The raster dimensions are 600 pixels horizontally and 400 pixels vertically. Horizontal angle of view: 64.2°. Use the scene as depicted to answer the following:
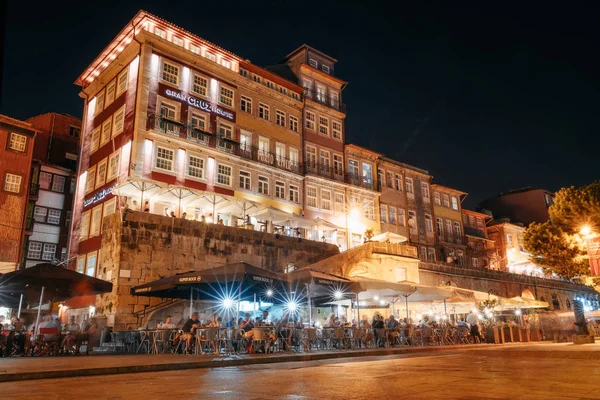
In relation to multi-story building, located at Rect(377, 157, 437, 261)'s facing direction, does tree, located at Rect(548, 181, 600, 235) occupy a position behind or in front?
in front

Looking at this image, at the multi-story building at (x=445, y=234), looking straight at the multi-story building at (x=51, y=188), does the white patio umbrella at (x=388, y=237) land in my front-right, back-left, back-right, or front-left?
front-left

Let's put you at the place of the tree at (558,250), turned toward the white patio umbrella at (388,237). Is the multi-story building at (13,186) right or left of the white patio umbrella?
left

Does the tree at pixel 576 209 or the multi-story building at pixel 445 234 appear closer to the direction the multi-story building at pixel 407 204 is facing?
the tree

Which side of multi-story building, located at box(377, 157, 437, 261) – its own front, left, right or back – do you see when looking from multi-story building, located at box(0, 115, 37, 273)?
right

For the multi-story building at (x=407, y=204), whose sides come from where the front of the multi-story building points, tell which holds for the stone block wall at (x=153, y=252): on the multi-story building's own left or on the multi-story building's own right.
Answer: on the multi-story building's own right

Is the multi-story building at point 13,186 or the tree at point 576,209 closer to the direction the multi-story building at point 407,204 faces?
the tree

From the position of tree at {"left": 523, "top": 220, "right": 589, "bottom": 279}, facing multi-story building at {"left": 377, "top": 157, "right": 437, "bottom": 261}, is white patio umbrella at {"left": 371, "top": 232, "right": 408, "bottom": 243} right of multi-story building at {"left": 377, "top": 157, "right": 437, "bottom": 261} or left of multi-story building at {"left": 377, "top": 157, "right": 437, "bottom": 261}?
left

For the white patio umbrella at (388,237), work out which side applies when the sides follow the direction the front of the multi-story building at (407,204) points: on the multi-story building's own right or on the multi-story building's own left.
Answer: on the multi-story building's own right

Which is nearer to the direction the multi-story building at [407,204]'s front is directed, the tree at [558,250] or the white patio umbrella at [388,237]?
the tree

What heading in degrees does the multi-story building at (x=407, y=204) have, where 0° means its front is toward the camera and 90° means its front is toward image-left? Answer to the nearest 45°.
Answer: approximately 315°

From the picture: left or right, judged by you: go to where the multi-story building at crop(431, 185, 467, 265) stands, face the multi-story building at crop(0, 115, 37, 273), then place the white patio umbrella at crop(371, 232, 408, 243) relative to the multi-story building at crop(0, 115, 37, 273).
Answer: left

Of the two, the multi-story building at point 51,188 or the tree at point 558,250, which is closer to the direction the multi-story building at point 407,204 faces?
the tree

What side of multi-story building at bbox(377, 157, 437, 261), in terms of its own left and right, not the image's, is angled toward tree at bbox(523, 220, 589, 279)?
front

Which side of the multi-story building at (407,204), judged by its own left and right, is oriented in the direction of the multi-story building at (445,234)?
left

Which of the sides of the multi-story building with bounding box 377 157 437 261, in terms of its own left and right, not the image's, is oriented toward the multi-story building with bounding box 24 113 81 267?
right
